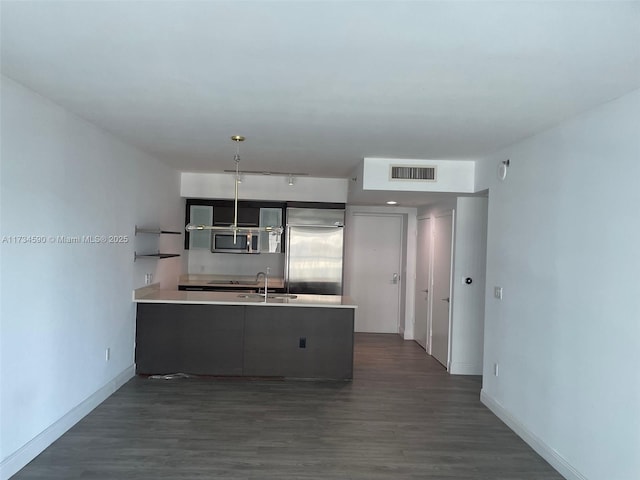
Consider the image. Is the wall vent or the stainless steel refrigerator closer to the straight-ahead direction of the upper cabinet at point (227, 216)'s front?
the wall vent

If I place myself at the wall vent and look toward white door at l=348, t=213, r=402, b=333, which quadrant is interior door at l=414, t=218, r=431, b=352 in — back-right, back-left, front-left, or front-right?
front-right

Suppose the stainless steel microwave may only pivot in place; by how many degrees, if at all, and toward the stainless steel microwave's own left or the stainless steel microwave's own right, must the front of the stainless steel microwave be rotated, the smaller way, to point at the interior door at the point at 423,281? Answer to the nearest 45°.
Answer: approximately 90° to the stainless steel microwave's own left

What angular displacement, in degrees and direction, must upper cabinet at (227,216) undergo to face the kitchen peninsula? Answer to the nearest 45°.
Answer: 0° — it already faces it

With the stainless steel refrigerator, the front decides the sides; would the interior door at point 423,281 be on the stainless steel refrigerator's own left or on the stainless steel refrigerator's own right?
on the stainless steel refrigerator's own left

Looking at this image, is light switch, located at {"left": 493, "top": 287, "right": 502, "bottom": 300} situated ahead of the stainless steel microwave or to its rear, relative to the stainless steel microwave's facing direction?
ahead

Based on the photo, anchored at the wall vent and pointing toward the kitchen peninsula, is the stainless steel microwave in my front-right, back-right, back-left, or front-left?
front-right

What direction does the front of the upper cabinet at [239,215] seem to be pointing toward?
toward the camera

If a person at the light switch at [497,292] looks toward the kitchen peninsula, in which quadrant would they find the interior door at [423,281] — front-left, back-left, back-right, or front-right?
front-right

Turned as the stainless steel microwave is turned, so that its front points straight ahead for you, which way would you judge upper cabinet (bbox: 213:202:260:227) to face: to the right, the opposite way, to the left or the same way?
the same way

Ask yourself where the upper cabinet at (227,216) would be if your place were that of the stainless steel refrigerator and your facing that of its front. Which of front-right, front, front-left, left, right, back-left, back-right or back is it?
right

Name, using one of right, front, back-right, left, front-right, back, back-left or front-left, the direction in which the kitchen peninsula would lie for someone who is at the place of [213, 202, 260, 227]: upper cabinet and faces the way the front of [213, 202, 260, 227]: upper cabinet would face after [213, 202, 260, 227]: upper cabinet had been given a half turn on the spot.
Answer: back

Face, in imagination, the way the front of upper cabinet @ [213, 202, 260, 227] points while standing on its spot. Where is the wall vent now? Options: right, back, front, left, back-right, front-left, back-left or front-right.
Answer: front-left

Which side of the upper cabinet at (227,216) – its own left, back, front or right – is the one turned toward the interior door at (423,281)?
left

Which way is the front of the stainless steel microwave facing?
toward the camera

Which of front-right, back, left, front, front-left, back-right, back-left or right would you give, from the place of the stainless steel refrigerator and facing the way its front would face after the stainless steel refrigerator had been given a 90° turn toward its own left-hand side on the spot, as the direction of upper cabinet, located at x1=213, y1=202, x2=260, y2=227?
back

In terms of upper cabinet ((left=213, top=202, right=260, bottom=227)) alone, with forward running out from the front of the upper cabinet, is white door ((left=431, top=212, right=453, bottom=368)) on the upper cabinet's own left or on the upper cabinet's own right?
on the upper cabinet's own left

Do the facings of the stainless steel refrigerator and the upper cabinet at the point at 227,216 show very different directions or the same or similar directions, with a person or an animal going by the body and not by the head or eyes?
same or similar directions
